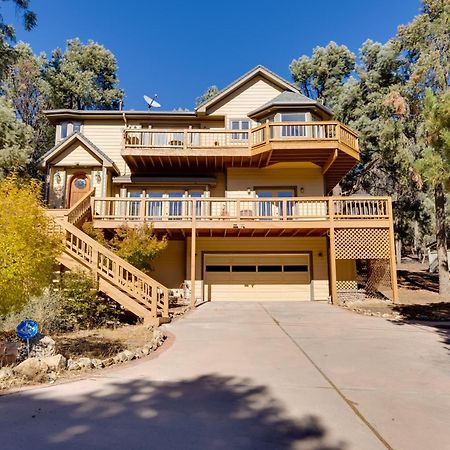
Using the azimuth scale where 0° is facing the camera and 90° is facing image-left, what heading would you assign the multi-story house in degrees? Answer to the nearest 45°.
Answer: approximately 0°

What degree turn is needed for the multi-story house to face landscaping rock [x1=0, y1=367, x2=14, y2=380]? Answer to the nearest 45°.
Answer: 0° — it already faces it

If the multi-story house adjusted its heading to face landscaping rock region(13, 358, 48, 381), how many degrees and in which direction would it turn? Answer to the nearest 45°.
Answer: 0° — it already faces it

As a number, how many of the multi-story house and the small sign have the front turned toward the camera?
2

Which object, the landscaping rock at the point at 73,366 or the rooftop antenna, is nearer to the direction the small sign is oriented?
the landscaping rock

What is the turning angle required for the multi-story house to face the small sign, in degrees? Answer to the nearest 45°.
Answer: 0° — it already faces it

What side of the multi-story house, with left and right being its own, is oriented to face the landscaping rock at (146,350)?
front

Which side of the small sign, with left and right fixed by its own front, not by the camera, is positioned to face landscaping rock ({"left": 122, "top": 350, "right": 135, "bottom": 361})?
left

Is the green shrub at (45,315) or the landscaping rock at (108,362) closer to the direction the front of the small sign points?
the landscaping rock
